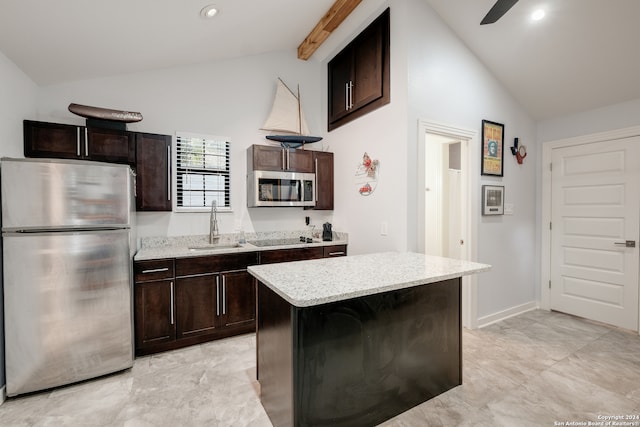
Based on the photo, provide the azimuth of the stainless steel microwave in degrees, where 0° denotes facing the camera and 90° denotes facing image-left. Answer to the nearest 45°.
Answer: approximately 315°

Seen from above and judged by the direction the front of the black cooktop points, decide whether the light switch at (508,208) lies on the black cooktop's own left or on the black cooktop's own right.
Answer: on the black cooktop's own left

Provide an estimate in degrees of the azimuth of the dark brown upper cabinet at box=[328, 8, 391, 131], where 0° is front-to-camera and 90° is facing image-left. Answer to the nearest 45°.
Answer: approximately 45°

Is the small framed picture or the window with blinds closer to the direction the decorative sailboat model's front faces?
the small framed picture

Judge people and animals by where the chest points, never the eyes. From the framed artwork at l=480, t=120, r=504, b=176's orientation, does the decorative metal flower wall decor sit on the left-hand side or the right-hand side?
on its right

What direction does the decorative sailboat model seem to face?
to the viewer's right

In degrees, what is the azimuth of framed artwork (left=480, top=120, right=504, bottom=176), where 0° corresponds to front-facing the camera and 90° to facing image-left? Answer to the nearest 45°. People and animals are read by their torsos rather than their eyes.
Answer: approximately 315°

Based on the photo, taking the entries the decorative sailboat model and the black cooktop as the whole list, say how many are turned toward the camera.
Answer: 1

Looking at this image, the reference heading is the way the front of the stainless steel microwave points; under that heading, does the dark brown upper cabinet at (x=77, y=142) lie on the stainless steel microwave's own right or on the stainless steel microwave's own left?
on the stainless steel microwave's own right

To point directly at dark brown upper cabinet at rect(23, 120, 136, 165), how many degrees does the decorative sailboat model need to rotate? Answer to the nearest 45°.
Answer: approximately 135° to its right
